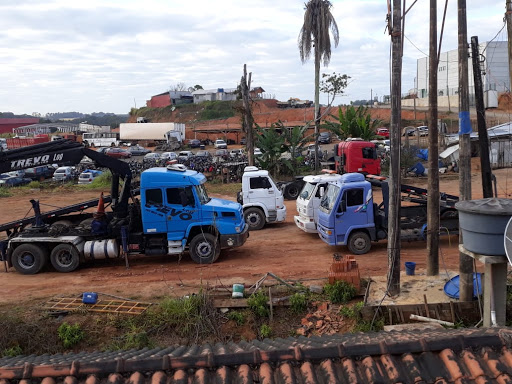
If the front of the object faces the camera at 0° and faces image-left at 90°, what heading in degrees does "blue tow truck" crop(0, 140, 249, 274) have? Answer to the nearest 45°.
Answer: approximately 270°

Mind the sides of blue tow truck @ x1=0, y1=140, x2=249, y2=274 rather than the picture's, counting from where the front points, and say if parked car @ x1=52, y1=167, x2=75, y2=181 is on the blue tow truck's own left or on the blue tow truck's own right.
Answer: on the blue tow truck's own left

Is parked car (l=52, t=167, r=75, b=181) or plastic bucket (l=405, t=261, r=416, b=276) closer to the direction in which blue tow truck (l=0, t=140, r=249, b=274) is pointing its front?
the plastic bucket

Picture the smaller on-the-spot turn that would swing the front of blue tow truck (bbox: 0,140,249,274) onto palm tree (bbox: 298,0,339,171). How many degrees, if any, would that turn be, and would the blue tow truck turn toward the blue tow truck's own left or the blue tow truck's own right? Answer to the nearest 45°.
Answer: approximately 45° to the blue tow truck's own left

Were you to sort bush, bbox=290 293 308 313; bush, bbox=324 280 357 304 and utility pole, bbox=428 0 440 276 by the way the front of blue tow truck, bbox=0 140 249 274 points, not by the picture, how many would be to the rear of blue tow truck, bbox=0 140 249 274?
0

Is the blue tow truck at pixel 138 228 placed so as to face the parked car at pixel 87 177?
no

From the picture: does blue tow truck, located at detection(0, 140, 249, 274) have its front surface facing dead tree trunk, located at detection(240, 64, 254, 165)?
no

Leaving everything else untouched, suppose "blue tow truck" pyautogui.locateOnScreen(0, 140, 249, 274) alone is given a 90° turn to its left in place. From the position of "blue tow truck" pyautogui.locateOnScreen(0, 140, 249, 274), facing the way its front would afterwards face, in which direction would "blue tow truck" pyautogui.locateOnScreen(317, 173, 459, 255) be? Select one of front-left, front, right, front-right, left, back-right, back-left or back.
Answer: right

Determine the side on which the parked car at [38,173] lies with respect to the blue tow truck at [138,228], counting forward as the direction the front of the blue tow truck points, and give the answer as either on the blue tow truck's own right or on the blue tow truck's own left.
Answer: on the blue tow truck's own left
